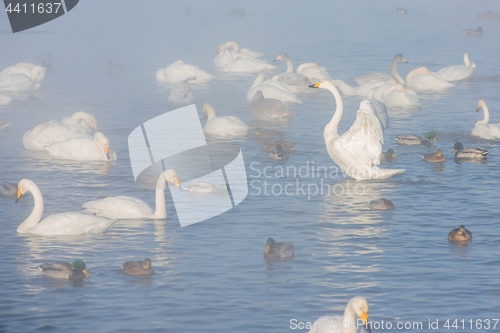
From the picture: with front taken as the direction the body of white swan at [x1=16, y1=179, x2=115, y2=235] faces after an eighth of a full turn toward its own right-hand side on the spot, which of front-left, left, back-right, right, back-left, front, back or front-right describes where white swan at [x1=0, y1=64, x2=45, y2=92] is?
front-right

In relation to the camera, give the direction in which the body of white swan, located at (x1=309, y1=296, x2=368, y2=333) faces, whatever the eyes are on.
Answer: to the viewer's right

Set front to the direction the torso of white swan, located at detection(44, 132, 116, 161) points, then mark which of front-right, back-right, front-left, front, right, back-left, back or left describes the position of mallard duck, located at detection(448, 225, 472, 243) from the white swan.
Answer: front-right

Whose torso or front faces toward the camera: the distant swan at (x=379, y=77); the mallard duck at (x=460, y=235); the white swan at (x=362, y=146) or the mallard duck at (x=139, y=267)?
the mallard duck at (x=460, y=235)

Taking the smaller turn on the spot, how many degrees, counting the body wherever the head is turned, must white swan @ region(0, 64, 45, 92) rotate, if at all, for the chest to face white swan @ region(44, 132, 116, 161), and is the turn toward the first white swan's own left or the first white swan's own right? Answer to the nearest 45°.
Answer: approximately 90° to the first white swan's own right

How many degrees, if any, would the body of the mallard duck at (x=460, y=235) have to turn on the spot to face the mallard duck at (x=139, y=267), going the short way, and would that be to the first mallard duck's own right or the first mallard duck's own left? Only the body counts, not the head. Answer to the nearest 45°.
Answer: approximately 45° to the first mallard duck's own right

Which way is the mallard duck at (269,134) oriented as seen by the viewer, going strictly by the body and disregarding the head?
to the viewer's left

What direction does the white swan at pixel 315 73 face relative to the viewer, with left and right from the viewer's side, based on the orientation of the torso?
facing to the left of the viewer

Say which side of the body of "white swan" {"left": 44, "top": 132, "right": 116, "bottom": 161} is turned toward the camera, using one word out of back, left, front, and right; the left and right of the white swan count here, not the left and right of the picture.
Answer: right

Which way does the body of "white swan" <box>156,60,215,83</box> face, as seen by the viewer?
to the viewer's left

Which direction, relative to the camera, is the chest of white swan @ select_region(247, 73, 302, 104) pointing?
to the viewer's left

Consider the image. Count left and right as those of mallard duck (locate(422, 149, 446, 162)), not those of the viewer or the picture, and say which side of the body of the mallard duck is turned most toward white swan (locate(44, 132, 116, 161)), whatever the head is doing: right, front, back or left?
back

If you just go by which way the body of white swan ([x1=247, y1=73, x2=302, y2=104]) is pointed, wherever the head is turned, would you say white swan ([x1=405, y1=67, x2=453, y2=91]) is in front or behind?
behind

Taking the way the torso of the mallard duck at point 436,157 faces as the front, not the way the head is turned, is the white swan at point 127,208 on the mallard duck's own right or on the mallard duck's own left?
on the mallard duck's own right

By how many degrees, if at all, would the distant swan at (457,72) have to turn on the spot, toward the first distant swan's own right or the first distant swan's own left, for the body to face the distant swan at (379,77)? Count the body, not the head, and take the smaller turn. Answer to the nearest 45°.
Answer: approximately 135° to the first distant swan's own right

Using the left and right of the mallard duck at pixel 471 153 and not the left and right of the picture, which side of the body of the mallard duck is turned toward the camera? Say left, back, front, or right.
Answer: left
